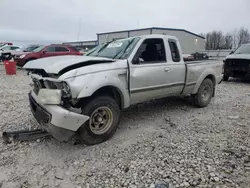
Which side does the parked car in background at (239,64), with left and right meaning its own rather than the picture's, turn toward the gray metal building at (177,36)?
back

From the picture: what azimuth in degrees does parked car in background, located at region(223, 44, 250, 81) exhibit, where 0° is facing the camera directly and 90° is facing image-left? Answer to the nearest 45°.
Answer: approximately 0°

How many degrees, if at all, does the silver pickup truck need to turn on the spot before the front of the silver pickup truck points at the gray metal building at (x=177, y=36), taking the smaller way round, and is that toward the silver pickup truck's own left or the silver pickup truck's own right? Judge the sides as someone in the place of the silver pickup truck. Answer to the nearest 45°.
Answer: approximately 135° to the silver pickup truck's own right

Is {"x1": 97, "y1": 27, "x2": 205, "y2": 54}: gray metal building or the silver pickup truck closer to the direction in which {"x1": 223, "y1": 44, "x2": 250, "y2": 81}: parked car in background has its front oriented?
the silver pickup truck

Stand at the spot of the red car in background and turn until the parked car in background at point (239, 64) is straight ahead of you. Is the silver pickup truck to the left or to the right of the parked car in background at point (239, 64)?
right

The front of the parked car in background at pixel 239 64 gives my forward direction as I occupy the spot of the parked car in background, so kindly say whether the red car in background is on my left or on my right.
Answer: on my right

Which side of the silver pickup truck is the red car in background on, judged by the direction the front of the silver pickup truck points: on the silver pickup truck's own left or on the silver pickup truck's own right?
on the silver pickup truck's own right
